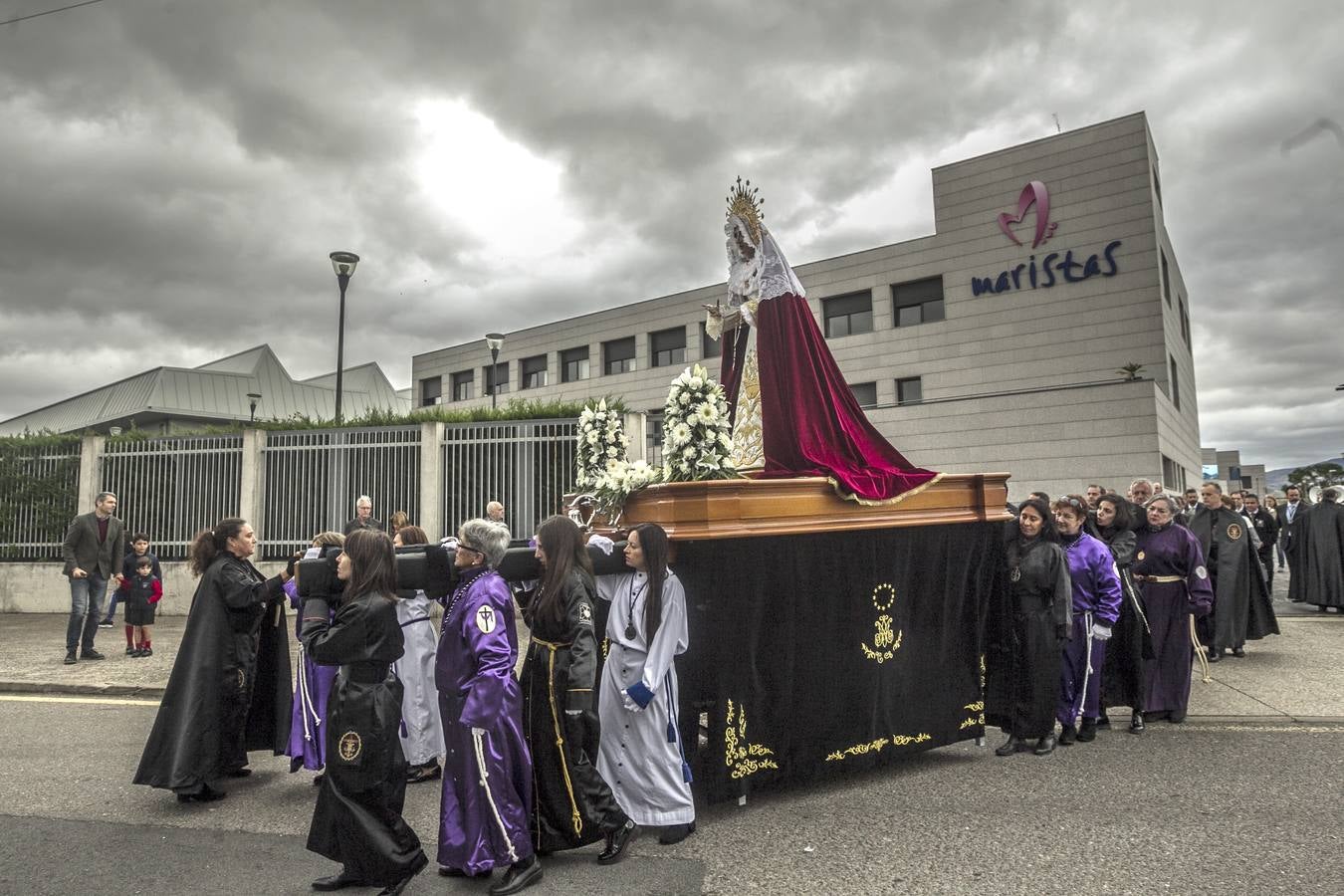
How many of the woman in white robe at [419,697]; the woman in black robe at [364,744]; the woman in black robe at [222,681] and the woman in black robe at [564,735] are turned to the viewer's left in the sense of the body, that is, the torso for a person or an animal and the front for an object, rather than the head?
3

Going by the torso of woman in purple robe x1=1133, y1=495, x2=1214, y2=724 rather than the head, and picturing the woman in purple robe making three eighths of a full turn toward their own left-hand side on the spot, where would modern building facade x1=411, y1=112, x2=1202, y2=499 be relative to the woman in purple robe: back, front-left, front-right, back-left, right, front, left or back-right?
left

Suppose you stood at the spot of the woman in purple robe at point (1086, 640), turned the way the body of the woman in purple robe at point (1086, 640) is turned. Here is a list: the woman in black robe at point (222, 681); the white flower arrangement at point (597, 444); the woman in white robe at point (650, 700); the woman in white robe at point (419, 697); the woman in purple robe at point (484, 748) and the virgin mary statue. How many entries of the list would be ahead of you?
6

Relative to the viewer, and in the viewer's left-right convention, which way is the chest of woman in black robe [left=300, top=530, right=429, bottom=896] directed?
facing to the left of the viewer

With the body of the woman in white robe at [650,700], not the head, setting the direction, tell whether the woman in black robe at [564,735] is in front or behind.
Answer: in front

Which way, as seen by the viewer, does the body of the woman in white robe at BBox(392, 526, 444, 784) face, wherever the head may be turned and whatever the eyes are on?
to the viewer's left

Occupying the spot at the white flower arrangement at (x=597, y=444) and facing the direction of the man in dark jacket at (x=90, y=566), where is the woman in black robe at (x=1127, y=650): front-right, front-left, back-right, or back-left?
back-right

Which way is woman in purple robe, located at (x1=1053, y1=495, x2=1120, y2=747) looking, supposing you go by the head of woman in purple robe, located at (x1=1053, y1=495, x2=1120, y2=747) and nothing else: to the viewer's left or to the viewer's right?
to the viewer's left

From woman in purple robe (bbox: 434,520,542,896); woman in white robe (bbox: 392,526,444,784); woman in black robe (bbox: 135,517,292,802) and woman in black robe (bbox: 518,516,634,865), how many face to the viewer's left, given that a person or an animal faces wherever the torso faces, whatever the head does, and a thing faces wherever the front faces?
3

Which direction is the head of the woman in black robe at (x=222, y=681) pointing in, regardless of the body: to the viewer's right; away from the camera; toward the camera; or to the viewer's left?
to the viewer's right

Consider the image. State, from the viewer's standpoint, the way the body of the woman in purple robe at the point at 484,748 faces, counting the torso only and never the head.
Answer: to the viewer's left
